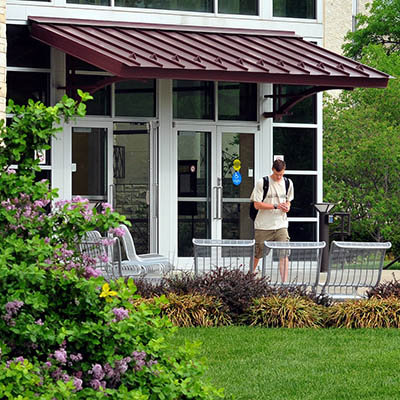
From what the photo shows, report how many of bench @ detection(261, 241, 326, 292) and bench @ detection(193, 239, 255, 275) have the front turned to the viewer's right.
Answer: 0

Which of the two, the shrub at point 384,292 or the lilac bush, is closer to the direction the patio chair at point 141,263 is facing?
the shrub

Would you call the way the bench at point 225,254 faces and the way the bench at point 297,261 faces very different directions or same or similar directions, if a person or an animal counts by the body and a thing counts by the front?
same or similar directions

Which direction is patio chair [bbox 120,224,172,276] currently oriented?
to the viewer's right

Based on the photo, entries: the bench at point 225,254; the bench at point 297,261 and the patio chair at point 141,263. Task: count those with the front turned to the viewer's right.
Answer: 1
